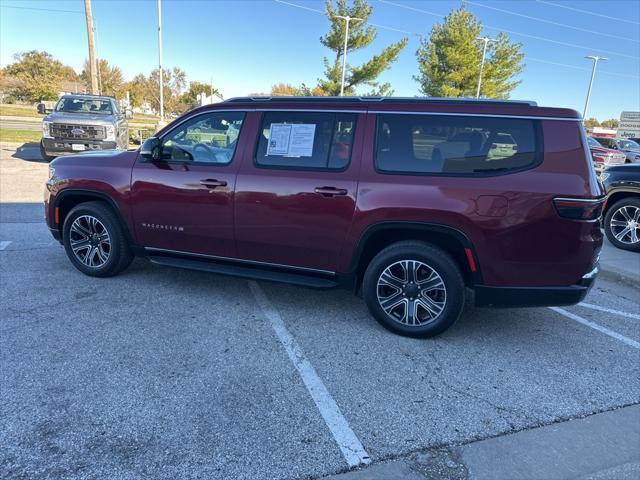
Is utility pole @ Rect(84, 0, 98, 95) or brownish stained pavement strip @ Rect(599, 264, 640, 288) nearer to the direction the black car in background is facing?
the utility pole

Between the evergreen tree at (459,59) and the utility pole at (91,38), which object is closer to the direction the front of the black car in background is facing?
the utility pole

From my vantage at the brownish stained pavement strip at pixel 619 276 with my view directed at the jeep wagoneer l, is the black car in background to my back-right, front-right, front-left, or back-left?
back-right

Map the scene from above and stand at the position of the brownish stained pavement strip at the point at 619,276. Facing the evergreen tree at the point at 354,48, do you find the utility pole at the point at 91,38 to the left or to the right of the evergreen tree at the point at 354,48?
left

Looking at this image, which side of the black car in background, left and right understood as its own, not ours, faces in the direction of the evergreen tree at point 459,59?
right

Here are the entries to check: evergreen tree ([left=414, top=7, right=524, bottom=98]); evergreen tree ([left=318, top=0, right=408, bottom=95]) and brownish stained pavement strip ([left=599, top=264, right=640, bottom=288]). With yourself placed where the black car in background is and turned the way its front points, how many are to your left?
1

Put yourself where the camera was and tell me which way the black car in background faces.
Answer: facing to the left of the viewer

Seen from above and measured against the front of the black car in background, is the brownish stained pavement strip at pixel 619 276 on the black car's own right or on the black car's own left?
on the black car's own left

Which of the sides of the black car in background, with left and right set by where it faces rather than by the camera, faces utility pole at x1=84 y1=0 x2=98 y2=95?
front

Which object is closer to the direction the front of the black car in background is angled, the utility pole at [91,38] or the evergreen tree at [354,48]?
the utility pole

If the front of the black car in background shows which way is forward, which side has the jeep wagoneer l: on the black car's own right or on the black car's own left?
on the black car's own left
